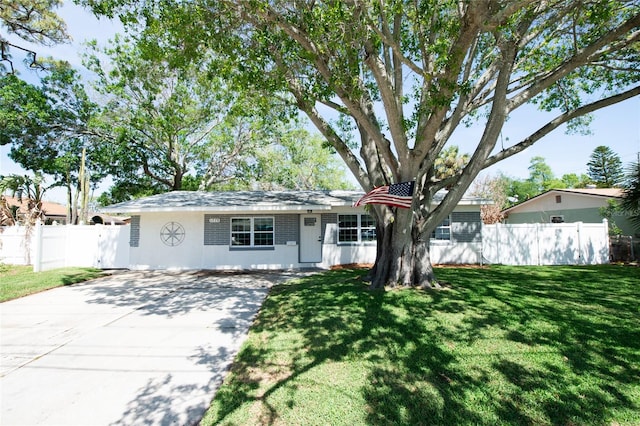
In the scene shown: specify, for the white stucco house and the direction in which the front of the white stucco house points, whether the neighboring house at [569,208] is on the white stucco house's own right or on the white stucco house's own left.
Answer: on the white stucco house's own left

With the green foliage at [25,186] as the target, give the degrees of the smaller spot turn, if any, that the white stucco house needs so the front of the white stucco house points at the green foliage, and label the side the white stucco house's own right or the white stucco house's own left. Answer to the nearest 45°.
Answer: approximately 90° to the white stucco house's own right

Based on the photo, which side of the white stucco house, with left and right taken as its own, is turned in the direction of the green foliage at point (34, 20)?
right

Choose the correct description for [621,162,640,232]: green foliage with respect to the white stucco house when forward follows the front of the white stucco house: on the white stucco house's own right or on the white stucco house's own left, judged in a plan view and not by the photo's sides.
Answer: on the white stucco house's own left

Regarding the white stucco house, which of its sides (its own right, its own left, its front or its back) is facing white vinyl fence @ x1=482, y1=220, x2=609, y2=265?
left

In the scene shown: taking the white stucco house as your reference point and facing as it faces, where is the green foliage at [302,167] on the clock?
The green foliage is roughly at 6 o'clock from the white stucco house.

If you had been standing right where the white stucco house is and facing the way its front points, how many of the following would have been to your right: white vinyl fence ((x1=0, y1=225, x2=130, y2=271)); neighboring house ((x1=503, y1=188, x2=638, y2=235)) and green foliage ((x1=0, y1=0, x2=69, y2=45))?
2

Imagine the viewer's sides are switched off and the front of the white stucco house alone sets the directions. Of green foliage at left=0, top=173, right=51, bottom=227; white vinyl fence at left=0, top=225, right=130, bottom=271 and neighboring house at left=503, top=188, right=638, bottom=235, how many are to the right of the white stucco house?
2

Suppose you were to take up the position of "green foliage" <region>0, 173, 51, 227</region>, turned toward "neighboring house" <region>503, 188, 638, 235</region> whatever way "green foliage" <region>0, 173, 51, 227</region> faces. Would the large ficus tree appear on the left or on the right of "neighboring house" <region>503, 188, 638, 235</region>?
right

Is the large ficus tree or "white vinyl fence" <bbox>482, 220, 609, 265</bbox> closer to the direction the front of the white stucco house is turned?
the large ficus tree

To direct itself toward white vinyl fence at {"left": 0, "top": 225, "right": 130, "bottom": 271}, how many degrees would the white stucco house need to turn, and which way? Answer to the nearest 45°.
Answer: approximately 90° to its right

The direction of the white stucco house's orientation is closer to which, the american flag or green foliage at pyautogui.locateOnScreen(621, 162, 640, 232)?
the american flag

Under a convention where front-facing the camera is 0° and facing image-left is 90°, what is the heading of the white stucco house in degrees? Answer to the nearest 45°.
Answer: approximately 0°
